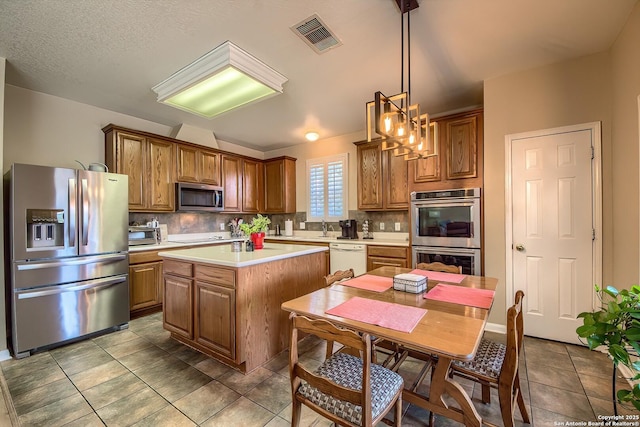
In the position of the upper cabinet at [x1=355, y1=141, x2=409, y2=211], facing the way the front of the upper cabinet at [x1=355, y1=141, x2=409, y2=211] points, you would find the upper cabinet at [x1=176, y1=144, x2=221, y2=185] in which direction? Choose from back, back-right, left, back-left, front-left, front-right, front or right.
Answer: right

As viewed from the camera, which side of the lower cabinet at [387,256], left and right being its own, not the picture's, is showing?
front

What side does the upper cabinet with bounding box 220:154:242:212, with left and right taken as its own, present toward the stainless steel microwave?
right

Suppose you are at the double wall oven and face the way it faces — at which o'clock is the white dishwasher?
The white dishwasher is roughly at 2 o'clock from the double wall oven.

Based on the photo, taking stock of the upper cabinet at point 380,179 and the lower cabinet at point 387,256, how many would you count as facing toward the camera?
2

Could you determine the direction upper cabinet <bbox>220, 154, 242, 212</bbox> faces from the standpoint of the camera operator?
facing the viewer and to the right of the viewer

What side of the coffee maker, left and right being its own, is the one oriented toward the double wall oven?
left

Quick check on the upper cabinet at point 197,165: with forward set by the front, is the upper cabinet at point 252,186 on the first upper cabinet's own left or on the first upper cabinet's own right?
on the first upper cabinet's own left

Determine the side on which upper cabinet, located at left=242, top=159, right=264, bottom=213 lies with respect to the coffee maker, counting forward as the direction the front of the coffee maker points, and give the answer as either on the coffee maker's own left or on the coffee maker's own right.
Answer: on the coffee maker's own right

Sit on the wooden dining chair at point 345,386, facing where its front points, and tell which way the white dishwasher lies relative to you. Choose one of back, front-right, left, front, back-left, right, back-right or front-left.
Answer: front-left

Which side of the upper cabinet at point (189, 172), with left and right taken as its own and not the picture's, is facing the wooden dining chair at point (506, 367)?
front
